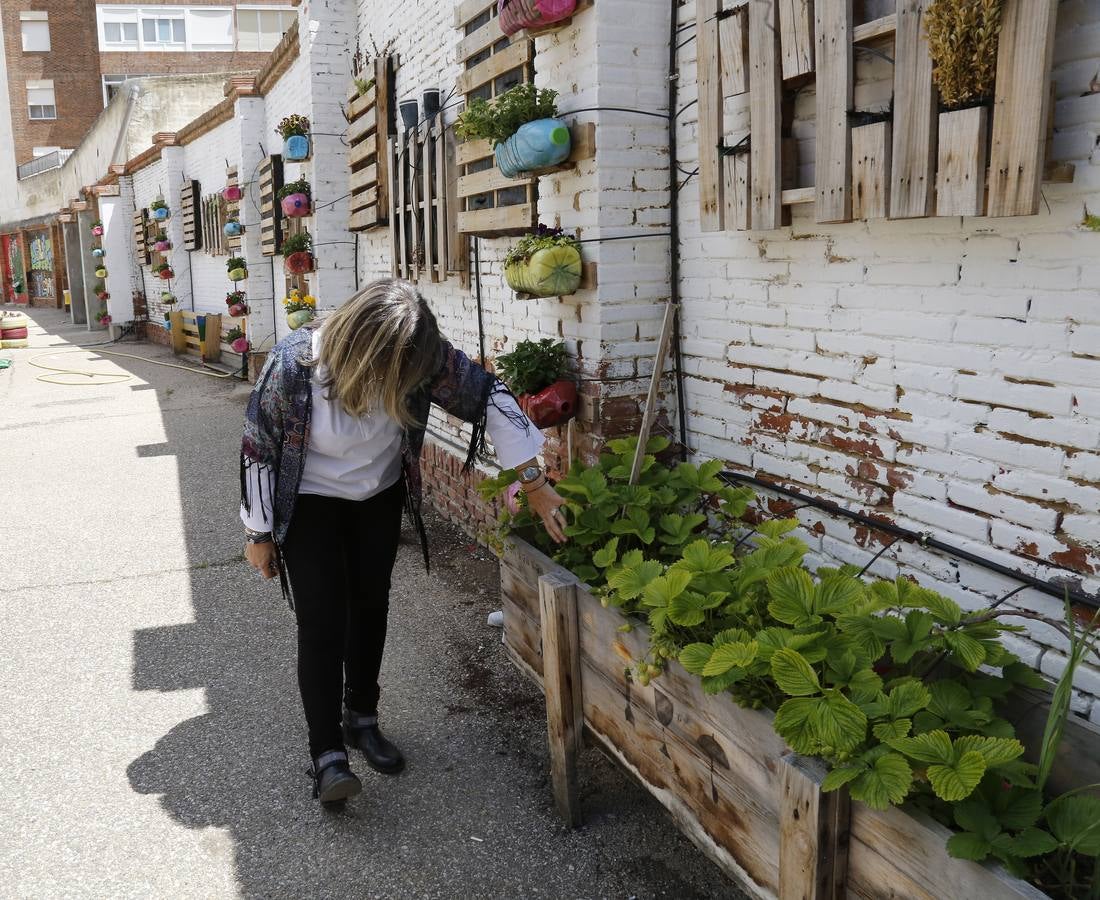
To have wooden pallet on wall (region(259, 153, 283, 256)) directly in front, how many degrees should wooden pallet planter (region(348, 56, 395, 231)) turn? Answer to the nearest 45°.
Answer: approximately 135° to its right

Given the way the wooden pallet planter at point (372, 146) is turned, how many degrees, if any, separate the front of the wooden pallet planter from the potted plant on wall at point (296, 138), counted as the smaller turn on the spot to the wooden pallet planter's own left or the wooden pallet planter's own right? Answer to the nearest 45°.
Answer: approximately 135° to the wooden pallet planter's own right

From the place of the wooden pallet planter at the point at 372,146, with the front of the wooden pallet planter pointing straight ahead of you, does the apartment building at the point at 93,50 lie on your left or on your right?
on your right

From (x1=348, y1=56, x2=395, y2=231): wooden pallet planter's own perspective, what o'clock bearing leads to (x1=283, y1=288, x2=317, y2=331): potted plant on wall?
The potted plant on wall is roughly at 4 o'clock from the wooden pallet planter.

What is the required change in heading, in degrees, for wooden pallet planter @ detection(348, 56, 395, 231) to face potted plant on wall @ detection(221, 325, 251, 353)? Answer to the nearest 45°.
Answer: approximately 135° to its right

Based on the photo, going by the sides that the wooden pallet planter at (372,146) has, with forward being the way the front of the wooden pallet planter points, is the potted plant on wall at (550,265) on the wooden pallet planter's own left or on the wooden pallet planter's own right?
on the wooden pallet planter's own left

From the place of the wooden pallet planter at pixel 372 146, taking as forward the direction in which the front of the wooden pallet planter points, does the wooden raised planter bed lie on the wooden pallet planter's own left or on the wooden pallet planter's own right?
on the wooden pallet planter's own left

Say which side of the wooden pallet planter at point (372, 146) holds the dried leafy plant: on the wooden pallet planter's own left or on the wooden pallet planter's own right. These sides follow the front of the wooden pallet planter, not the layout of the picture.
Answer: on the wooden pallet planter's own left

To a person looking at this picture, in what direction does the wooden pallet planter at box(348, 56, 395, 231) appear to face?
facing the viewer and to the left of the viewer

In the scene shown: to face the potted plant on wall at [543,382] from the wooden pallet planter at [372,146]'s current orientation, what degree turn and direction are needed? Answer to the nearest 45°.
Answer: approximately 45° to its left

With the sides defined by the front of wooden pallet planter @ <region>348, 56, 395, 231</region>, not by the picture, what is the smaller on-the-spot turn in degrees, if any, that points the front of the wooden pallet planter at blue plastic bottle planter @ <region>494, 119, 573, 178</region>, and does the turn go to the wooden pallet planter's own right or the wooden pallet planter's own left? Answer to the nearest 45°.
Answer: approximately 45° to the wooden pallet planter's own left
